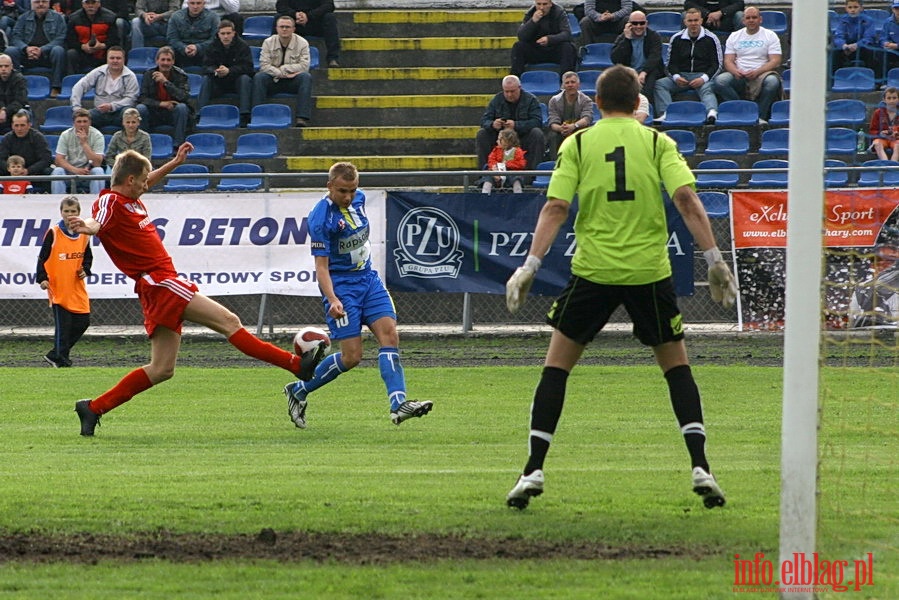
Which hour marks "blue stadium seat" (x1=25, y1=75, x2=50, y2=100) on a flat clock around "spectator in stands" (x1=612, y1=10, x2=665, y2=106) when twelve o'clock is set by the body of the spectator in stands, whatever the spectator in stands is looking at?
The blue stadium seat is roughly at 3 o'clock from the spectator in stands.

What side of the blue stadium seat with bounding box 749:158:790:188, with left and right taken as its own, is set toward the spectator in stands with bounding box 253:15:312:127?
right

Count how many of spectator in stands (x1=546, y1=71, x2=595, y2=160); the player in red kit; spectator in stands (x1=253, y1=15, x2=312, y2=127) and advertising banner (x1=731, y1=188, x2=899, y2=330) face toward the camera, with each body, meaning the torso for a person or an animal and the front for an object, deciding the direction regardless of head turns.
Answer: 3

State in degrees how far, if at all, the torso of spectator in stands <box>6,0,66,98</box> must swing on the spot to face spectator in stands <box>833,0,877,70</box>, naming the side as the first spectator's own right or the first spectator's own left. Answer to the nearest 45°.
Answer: approximately 45° to the first spectator's own left

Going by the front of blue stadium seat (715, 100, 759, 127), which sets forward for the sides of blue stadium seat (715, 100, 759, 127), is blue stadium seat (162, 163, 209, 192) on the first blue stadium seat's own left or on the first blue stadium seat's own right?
on the first blue stadium seat's own right

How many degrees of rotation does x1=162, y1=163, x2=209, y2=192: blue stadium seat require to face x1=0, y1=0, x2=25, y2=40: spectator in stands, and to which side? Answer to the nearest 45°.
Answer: approximately 135° to its right

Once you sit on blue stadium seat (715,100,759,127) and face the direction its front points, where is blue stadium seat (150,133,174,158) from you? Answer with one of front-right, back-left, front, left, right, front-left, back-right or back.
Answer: right

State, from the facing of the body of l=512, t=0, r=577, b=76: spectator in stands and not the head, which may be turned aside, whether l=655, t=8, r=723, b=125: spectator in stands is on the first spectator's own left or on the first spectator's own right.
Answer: on the first spectator's own left
